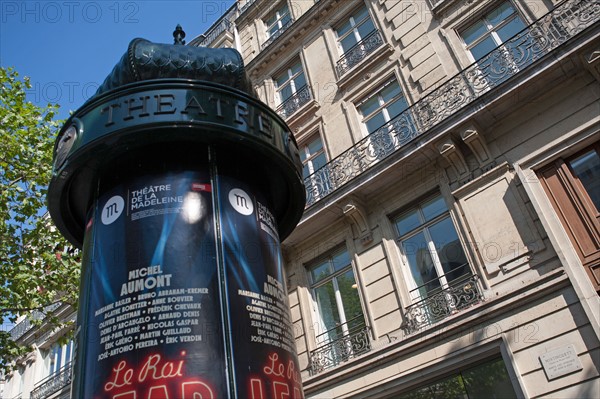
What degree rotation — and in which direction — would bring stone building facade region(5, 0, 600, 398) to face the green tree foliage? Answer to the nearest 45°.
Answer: approximately 45° to its right

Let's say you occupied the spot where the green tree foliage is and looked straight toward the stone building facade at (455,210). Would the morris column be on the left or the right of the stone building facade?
right

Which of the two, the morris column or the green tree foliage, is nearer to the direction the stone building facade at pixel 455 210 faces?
the morris column

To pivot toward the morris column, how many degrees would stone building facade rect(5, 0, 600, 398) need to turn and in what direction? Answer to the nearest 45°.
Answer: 0° — it already faces it
